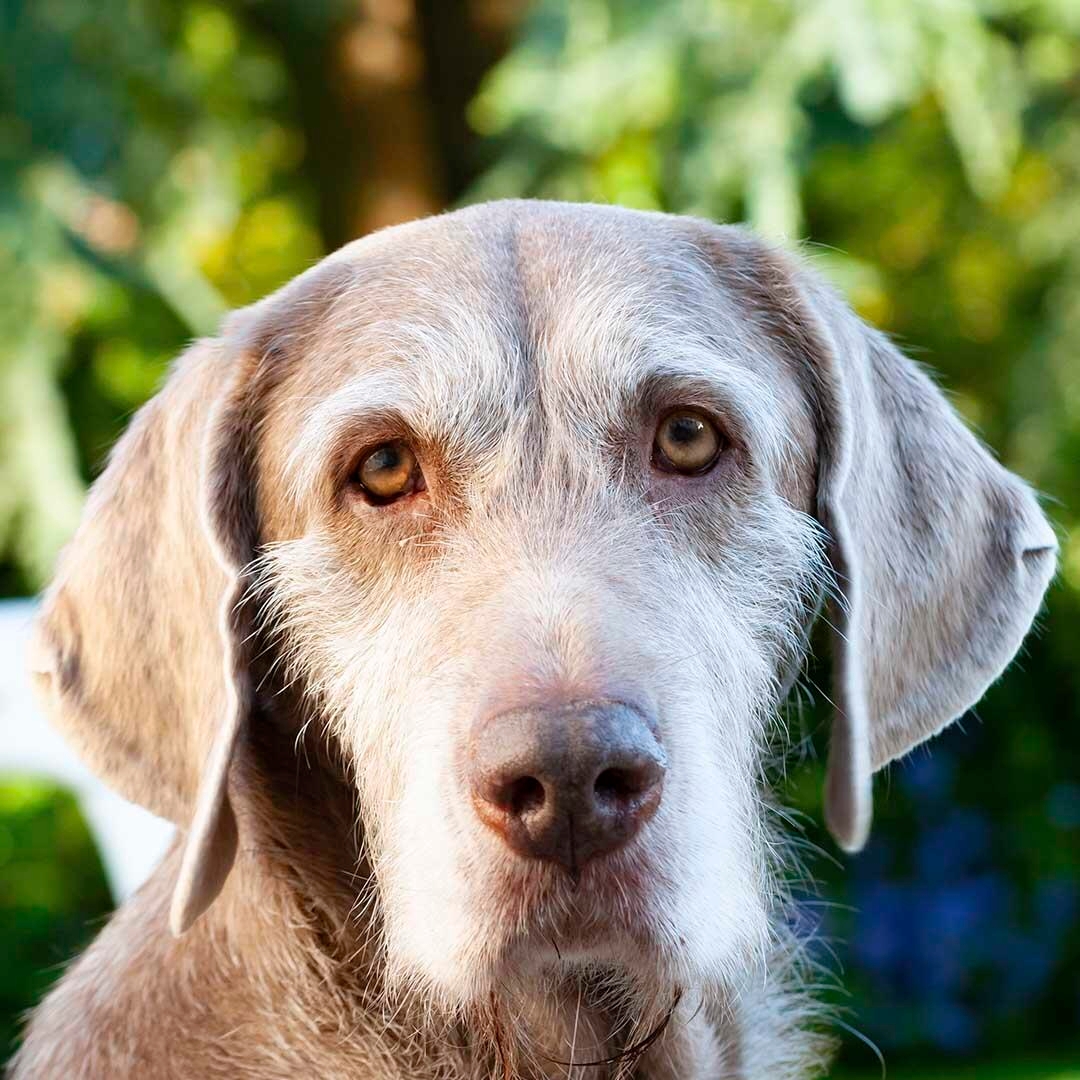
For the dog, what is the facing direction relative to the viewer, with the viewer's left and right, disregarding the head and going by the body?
facing the viewer
